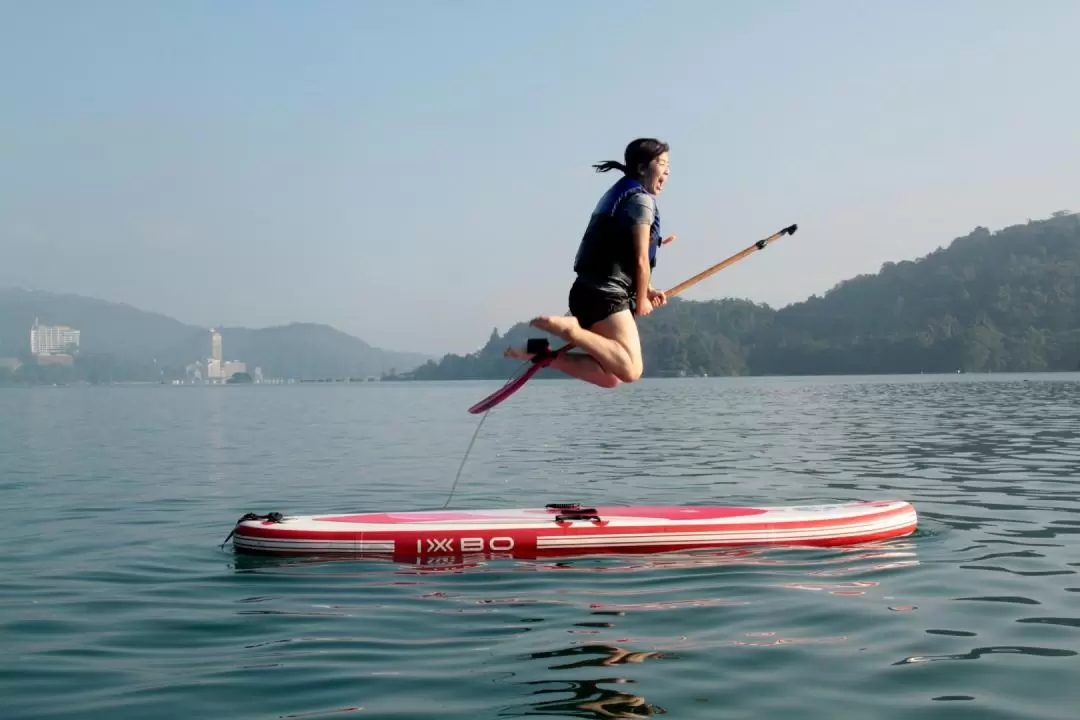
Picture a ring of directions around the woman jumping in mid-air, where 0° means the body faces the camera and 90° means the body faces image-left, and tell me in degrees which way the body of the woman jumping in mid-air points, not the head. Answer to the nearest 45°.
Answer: approximately 270°

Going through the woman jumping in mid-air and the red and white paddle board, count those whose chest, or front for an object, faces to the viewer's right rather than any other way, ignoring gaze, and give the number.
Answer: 2

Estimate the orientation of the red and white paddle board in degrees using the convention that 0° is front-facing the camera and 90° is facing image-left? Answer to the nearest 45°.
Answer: approximately 270°
